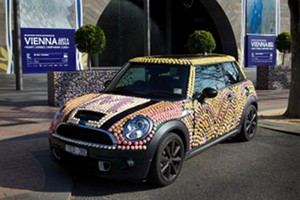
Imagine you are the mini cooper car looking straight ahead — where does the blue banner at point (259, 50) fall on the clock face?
The blue banner is roughly at 5 o'clock from the mini cooper car.

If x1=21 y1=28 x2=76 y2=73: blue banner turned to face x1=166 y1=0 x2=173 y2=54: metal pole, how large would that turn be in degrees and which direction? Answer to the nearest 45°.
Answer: approximately 135° to its left

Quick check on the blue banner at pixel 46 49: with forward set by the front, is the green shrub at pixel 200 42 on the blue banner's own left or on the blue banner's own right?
on the blue banner's own left

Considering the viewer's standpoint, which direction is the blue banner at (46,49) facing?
facing the viewer

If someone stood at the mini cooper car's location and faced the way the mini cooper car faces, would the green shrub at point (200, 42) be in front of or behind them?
behind

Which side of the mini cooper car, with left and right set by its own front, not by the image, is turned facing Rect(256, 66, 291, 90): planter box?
back

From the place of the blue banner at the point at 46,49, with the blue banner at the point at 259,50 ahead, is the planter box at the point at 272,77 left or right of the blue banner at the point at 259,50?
right

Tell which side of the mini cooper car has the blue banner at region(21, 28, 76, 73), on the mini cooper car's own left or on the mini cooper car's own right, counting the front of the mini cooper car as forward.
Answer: on the mini cooper car's own right

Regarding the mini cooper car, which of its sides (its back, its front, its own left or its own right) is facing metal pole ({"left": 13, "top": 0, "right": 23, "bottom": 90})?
right

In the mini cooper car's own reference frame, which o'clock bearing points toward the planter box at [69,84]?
The planter box is roughly at 4 o'clock from the mini cooper car.

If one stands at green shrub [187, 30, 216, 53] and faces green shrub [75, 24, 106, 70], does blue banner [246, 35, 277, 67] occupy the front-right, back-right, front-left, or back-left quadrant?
back-right

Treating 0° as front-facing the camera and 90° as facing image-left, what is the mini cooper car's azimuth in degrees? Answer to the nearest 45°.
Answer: approximately 45°

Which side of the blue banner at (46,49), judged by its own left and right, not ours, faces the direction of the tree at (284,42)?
left

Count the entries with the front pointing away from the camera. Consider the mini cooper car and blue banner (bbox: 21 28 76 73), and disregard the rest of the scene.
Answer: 0

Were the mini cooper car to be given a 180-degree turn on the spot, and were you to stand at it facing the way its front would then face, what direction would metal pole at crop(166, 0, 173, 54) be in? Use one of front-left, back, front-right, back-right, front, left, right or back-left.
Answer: front-left

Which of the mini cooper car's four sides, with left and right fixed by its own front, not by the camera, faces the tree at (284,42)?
back
